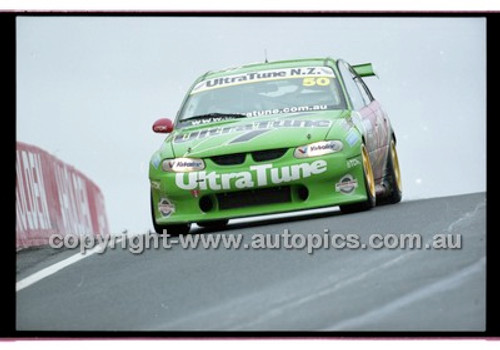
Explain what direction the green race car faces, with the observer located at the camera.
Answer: facing the viewer

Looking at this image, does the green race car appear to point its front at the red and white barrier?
no
